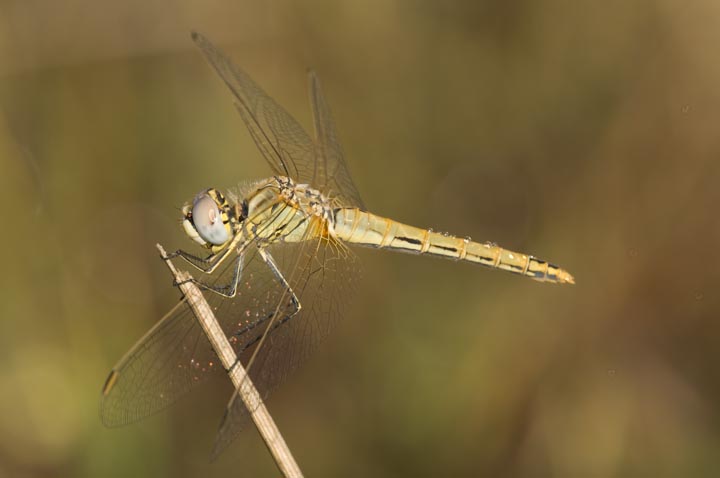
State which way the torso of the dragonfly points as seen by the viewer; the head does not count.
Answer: to the viewer's left
